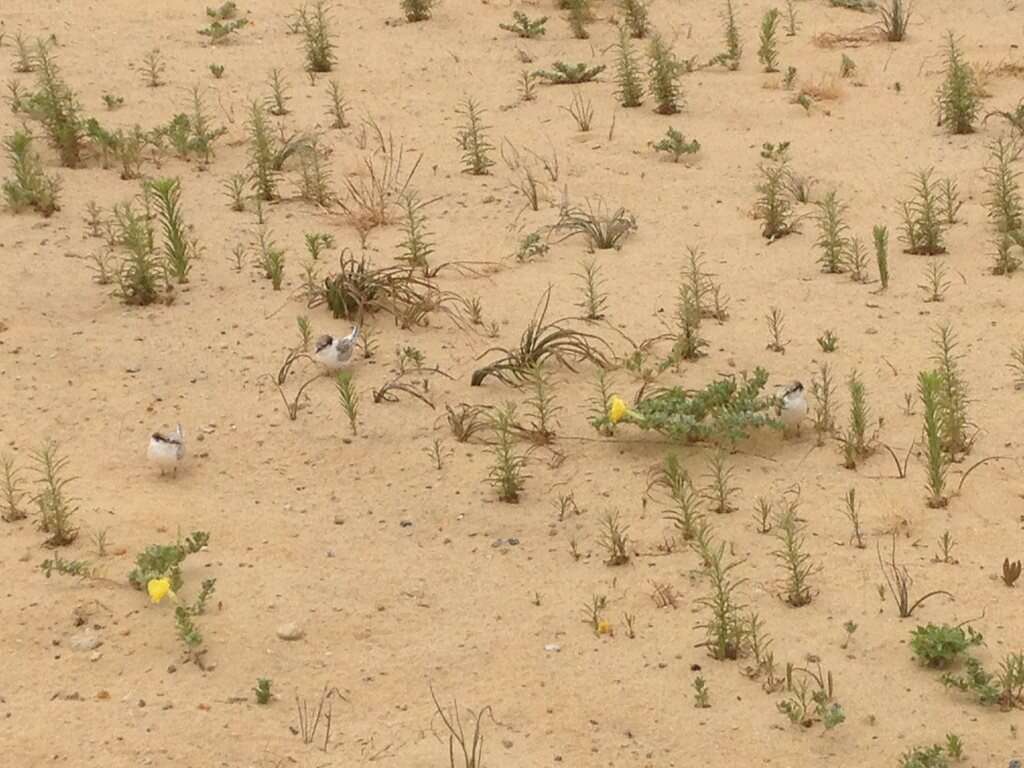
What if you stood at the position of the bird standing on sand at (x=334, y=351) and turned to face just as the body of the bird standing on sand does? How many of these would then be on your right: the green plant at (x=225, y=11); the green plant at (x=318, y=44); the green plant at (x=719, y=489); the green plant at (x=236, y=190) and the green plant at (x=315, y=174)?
4

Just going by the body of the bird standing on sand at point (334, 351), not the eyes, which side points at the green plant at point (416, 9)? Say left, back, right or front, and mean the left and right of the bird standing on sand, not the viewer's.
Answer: right

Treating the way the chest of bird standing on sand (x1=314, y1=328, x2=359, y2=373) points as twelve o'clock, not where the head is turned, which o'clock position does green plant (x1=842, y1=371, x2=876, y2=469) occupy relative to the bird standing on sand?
The green plant is roughly at 7 o'clock from the bird standing on sand.

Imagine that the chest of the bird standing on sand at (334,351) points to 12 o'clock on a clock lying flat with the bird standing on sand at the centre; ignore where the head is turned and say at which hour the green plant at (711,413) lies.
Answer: The green plant is roughly at 7 o'clock from the bird standing on sand.

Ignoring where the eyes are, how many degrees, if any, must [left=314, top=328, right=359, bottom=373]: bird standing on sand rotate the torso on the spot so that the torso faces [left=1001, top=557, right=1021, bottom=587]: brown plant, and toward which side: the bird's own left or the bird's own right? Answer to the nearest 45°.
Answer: approximately 135° to the bird's own left

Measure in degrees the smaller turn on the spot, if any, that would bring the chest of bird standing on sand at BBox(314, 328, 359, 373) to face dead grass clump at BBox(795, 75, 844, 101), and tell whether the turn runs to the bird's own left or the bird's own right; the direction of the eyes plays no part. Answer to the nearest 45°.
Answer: approximately 135° to the bird's own right

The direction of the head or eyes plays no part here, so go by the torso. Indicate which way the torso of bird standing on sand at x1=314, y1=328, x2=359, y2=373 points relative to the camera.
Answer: to the viewer's left

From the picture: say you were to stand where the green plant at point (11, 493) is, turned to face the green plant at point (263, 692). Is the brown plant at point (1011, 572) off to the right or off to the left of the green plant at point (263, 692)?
left

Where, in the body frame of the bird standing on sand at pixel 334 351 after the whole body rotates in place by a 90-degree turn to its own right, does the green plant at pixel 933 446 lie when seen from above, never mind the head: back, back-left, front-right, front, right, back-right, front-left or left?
back-right

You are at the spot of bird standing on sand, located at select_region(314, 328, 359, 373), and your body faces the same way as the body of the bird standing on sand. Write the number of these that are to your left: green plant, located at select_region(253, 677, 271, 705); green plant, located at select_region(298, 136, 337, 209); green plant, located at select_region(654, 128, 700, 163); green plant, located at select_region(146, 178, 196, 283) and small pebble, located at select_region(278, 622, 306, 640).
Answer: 2

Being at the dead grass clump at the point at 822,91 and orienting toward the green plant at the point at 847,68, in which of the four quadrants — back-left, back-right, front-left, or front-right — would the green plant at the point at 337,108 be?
back-left

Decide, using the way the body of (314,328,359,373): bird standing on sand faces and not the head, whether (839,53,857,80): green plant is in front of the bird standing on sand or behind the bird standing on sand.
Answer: behind

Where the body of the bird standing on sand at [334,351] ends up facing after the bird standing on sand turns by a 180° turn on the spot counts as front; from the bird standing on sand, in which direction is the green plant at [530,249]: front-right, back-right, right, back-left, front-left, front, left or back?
front-left

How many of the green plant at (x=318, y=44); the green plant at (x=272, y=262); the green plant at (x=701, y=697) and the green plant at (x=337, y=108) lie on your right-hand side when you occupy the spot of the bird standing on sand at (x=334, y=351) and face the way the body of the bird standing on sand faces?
3

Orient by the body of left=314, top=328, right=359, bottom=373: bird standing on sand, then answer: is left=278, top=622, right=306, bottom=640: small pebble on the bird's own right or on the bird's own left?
on the bird's own left

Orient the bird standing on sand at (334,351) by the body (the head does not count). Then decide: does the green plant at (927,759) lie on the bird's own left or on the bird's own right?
on the bird's own left
